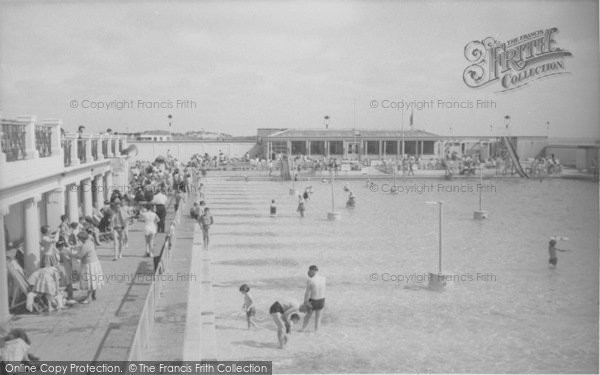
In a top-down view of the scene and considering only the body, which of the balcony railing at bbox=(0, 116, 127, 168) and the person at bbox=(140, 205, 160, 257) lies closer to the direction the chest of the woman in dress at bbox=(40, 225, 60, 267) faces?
the person

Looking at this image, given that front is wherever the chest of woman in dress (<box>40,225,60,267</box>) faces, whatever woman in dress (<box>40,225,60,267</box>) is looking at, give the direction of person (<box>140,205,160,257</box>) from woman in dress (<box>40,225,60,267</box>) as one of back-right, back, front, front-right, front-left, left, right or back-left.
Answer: front-left

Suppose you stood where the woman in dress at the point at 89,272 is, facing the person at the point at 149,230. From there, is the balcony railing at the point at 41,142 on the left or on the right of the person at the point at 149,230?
left

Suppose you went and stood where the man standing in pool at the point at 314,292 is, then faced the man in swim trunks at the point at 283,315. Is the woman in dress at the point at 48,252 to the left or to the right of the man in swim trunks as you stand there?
right

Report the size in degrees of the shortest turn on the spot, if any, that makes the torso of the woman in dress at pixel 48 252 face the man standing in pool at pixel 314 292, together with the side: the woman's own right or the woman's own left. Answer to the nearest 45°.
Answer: approximately 45° to the woman's own right

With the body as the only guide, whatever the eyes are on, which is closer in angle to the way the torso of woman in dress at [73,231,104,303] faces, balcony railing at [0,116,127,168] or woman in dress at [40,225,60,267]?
the woman in dress

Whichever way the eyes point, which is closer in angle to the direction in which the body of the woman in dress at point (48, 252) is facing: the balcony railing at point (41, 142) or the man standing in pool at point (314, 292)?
the man standing in pool
